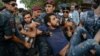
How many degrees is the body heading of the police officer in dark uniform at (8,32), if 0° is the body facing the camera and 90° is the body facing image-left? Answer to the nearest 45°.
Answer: approximately 270°
